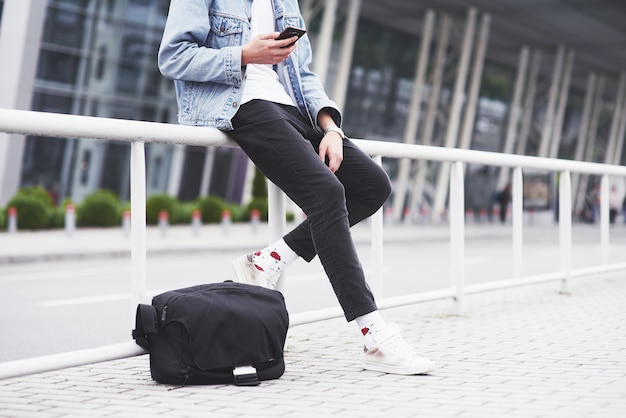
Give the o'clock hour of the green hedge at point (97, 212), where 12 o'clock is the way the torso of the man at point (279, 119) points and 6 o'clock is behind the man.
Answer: The green hedge is roughly at 7 o'clock from the man.

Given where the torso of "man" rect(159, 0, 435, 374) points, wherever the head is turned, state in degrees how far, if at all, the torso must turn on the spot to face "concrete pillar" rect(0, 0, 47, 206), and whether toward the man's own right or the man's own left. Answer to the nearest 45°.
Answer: approximately 135° to the man's own left

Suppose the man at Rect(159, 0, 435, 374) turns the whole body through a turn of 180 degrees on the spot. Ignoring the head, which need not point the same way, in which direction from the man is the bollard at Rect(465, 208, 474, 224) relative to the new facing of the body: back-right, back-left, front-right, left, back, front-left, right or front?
front-right

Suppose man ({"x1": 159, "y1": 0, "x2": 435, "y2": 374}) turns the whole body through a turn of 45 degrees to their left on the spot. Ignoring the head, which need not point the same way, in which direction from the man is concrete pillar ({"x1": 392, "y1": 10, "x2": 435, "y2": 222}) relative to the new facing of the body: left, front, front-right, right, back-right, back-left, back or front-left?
left

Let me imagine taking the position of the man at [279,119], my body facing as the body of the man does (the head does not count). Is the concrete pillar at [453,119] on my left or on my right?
on my left

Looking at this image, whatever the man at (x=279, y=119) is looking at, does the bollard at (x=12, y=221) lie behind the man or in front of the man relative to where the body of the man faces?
behind

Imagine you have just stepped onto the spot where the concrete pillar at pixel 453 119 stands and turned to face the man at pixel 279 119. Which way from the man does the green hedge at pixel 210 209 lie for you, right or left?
right

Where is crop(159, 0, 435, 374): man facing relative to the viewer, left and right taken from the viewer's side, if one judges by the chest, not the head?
facing the viewer and to the right of the viewer

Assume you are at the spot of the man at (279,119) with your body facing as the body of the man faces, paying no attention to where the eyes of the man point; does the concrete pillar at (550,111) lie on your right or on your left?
on your left
